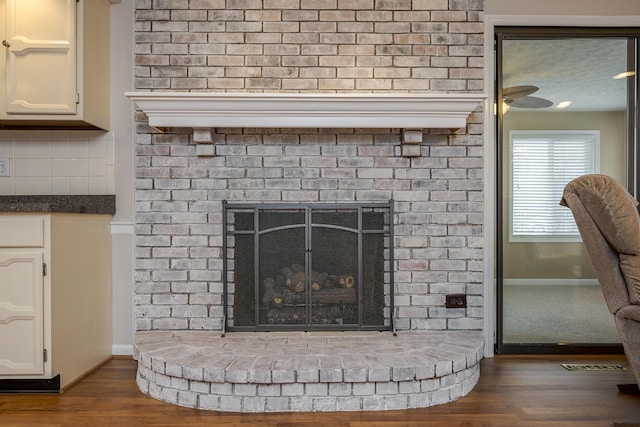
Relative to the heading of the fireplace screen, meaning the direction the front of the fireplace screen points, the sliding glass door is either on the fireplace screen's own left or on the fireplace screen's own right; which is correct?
on the fireplace screen's own left

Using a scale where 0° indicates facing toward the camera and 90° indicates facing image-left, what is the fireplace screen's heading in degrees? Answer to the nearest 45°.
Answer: approximately 0°

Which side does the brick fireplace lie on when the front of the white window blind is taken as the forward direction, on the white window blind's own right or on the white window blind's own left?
on the white window blind's own right

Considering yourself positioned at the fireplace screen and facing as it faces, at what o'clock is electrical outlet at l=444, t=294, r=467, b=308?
The electrical outlet is roughly at 9 o'clock from the fireplace screen.

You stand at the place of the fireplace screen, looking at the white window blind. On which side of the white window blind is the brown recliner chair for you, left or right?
right

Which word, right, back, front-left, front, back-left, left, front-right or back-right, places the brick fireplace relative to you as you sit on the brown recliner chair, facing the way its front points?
back

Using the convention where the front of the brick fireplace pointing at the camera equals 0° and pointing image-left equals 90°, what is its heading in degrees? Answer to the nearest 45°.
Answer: approximately 0°

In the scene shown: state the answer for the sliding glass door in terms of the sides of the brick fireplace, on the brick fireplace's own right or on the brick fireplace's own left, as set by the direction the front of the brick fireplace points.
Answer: on the brick fireplace's own left

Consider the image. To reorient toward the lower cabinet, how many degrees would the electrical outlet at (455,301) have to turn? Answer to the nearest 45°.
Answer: approximately 45° to its right

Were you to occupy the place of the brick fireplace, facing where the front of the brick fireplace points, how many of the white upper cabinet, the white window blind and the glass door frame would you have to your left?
2

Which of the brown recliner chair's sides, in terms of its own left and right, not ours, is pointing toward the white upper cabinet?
back
